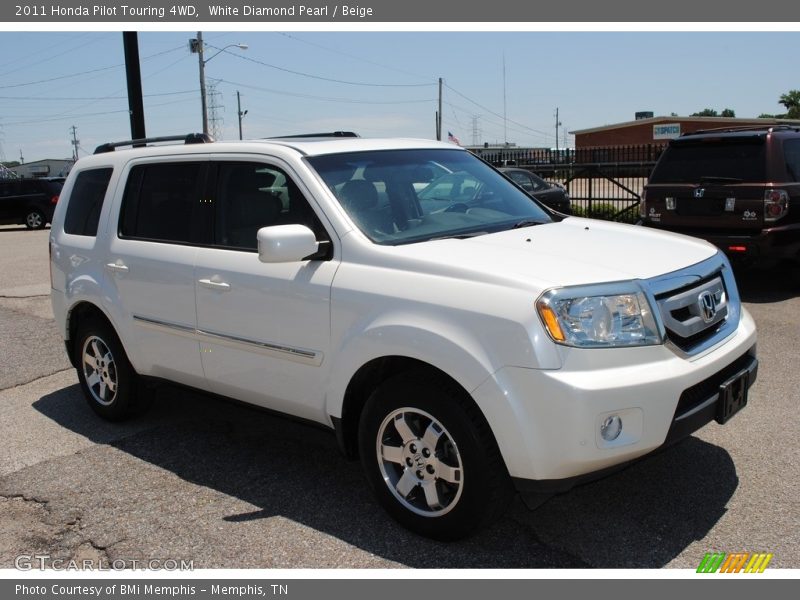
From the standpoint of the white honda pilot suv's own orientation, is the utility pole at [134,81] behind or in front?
behind

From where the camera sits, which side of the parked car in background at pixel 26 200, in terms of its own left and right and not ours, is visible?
left

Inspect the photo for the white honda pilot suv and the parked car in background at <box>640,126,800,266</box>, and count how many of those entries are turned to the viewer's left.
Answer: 0

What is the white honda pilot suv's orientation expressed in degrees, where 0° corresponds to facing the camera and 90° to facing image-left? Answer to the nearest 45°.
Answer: approximately 315°

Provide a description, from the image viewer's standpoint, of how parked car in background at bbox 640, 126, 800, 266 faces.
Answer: facing away from the viewer and to the right of the viewer

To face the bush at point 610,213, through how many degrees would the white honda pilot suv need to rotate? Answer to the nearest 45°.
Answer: approximately 135° to its left

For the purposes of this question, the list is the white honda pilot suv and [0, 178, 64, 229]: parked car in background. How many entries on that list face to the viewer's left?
1

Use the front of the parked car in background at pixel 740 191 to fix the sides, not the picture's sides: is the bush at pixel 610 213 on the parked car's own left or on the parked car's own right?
on the parked car's own left

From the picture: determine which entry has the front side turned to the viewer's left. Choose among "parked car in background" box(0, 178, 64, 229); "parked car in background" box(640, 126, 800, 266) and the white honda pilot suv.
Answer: "parked car in background" box(0, 178, 64, 229)

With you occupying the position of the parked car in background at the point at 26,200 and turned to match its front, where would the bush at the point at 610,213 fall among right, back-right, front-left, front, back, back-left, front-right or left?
back-left

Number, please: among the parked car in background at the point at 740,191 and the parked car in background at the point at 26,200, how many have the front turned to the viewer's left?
1
